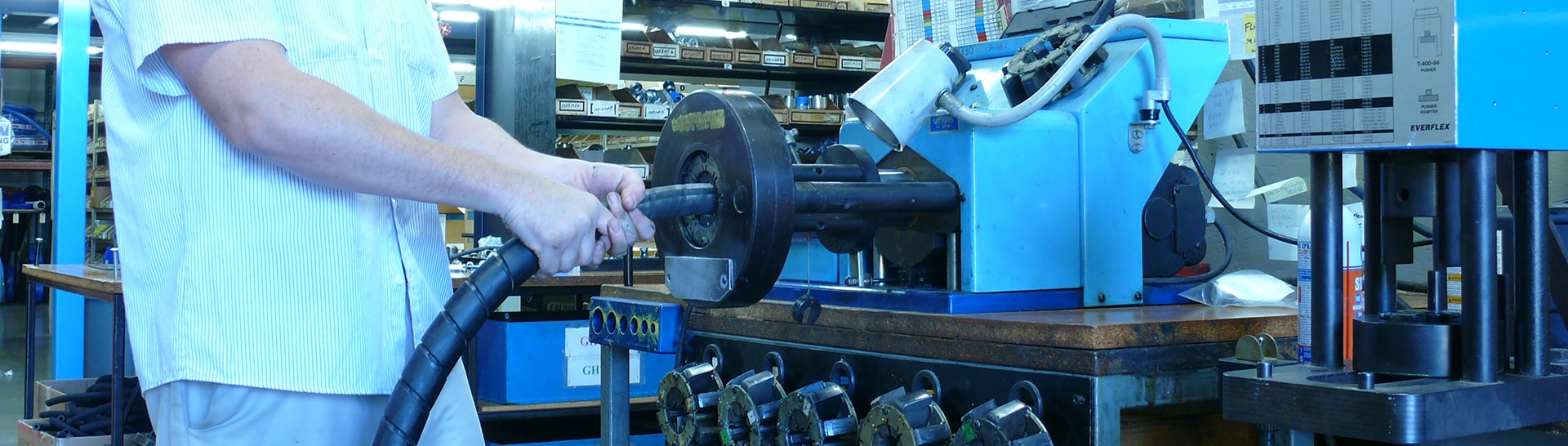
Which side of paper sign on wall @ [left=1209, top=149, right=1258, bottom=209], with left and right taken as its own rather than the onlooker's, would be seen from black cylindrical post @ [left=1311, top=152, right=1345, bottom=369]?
front

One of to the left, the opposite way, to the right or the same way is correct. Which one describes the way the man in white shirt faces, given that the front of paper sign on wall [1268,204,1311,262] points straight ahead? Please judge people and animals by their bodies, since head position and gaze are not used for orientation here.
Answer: to the left

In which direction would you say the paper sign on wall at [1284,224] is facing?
toward the camera

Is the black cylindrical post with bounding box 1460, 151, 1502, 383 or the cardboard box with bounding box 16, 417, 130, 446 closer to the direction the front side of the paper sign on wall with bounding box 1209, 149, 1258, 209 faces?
the black cylindrical post

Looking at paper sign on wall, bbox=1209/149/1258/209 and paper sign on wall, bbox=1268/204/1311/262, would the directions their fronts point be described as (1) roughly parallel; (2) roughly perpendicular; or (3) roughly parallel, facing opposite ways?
roughly parallel

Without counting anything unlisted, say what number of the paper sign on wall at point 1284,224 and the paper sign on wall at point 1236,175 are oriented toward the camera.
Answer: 2

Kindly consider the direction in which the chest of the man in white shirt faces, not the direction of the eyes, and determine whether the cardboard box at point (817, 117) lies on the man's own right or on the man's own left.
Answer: on the man's own left

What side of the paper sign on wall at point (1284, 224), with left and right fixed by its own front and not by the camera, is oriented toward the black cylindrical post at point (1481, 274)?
front

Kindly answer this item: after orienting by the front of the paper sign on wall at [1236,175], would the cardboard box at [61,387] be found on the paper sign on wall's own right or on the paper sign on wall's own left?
on the paper sign on wall's own right

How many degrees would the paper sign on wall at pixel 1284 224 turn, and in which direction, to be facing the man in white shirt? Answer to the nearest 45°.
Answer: approximately 45° to its right

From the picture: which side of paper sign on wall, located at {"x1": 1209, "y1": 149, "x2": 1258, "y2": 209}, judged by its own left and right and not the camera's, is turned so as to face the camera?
front

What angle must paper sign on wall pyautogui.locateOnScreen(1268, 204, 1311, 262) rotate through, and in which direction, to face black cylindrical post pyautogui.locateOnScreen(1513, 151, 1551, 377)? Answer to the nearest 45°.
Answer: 0° — it already faces it
